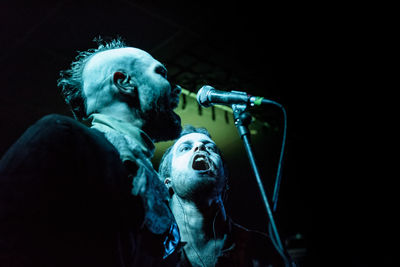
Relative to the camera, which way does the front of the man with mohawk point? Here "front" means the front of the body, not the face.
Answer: to the viewer's right

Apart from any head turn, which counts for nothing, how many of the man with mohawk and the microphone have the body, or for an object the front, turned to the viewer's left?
1

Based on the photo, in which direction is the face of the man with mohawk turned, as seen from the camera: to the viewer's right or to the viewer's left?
to the viewer's right

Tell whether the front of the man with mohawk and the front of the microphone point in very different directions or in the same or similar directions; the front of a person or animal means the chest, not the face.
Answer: very different directions

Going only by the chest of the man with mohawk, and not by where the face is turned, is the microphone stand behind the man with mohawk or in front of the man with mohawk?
in front

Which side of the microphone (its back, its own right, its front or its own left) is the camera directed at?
left

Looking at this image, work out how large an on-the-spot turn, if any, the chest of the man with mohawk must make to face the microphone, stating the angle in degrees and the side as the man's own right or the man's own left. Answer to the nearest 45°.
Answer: approximately 45° to the man's own left

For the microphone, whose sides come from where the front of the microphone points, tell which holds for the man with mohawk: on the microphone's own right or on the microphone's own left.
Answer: on the microphone's own left
